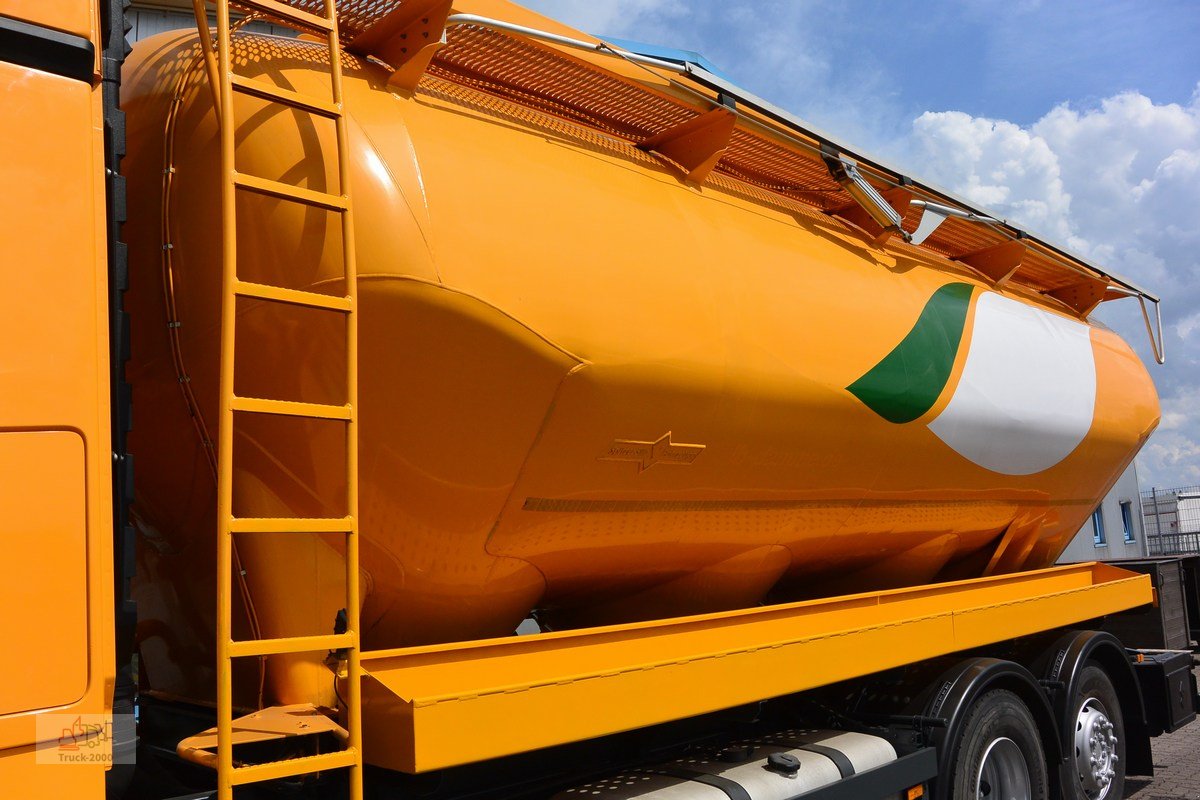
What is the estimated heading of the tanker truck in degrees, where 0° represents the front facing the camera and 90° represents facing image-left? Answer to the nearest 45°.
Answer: approximately 45°

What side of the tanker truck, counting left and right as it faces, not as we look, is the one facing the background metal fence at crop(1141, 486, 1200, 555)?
back

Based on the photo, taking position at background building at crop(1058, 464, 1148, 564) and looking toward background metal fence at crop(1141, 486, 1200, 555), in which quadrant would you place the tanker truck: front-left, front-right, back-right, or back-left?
back-right

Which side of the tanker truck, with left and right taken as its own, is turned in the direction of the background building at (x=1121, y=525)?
back
